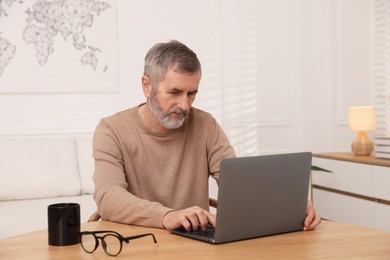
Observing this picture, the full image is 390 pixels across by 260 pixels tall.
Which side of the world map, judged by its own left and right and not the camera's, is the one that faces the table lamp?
left

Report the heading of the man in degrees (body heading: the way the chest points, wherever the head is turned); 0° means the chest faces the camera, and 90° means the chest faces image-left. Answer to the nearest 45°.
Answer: approximately 315°

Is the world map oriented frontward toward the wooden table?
yes

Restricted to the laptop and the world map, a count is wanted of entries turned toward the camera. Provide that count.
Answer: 1

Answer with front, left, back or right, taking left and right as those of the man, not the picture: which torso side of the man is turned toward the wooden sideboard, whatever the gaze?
left

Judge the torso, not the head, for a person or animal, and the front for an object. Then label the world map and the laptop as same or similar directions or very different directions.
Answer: very different directions

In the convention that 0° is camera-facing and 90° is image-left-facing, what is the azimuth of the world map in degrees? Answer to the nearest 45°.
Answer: approximately 0°

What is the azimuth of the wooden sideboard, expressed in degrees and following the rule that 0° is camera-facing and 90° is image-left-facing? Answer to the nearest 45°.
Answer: approximately 45°

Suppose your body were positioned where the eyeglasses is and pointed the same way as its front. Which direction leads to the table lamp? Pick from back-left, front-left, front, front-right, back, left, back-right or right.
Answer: back

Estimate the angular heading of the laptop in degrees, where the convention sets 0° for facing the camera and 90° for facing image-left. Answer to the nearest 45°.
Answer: approximately 135°

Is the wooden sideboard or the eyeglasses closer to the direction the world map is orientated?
the eyeglasses

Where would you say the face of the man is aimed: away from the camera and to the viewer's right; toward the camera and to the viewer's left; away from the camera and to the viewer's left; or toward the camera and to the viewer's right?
toward the camera and to the viewer's right
